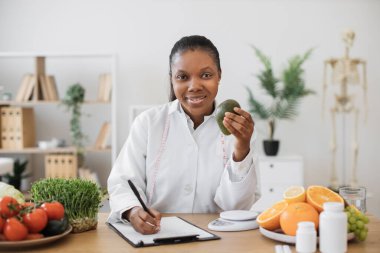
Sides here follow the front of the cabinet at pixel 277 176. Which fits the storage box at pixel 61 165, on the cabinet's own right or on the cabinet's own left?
on the cabinet's own right

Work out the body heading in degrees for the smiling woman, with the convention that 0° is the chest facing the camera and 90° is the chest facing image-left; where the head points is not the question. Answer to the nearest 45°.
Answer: approximately 0°

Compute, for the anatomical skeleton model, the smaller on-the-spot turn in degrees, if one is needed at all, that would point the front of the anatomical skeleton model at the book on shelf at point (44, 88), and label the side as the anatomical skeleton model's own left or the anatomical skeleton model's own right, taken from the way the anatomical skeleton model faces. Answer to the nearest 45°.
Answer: approximately 90° to the anatomical skeleton model's own right

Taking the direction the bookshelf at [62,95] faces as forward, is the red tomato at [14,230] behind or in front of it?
in front

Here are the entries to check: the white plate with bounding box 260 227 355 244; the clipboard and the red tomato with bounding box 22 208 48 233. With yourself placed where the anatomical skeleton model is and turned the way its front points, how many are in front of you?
3

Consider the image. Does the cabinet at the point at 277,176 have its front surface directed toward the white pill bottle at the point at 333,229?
yes

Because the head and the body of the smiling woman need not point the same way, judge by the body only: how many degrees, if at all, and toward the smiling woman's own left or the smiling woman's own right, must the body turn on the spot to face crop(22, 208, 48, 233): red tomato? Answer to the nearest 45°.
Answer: approximately 45° to the smiling woman's own right

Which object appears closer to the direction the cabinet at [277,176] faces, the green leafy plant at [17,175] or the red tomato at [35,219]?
the red tomato
